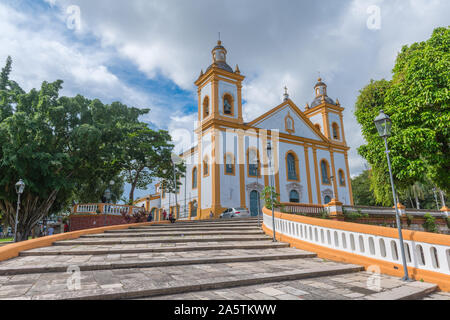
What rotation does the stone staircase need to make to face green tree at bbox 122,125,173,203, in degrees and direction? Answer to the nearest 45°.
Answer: approximately 180°

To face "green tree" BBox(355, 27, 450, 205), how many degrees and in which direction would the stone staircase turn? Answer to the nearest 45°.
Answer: approximately 135° to its left

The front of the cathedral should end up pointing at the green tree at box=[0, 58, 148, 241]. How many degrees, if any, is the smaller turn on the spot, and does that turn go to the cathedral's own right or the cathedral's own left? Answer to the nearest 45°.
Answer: approximately 90° to the cathedral's own right

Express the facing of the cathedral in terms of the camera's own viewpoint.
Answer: facing the viewer and to the right of the viewer

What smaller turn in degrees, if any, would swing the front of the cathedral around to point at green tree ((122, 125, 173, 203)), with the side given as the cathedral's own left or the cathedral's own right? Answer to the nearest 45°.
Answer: approximately 90° to the cathedral's own right

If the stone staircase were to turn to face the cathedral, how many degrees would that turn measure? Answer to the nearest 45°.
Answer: approximately 180°

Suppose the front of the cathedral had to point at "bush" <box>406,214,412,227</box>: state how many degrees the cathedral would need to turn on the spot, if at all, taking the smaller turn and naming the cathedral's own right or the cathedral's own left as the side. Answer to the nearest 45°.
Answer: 0° — it already faces it

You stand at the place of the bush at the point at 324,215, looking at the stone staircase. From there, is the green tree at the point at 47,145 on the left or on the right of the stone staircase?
right

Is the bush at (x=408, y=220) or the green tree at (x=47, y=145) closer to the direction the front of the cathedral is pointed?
the bush

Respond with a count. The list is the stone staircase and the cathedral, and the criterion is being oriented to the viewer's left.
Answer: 0

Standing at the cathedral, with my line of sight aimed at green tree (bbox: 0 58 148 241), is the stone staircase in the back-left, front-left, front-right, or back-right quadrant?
front-left

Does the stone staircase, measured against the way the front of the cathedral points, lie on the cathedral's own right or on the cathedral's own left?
on the cathedral's own right

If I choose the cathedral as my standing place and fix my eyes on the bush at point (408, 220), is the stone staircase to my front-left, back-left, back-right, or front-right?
front-right

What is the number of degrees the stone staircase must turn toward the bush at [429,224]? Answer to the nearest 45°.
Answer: approximately 135° to its left
